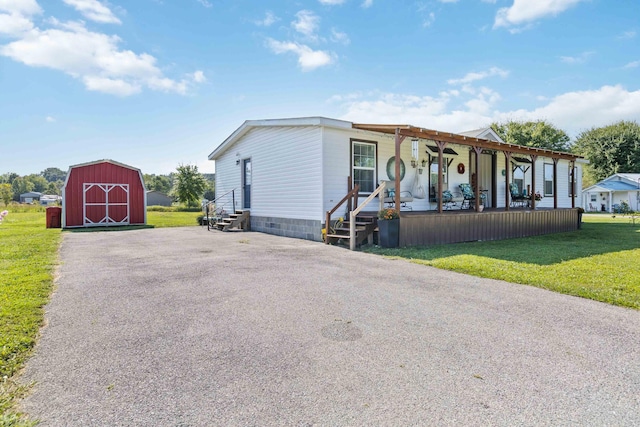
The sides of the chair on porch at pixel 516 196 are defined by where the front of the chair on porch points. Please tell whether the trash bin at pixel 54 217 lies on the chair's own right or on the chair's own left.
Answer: on the chair's own right

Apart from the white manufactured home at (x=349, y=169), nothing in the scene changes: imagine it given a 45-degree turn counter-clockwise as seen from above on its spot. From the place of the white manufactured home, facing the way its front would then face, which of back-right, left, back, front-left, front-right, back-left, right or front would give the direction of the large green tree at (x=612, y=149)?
front-left

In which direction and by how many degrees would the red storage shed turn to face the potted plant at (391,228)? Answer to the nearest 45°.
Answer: approximately 45° to its left

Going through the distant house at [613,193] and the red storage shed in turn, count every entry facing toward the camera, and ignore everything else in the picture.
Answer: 2

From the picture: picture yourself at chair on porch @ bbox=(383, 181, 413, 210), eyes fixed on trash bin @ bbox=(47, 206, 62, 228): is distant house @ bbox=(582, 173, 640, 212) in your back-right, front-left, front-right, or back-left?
back-right

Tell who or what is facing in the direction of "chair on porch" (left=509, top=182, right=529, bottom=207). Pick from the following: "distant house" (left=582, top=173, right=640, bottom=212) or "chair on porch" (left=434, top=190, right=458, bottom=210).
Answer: the distant house

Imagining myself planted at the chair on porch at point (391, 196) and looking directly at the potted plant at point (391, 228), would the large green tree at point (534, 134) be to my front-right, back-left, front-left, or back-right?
back-left

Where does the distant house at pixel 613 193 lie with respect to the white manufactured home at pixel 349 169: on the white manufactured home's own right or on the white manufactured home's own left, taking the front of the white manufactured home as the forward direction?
on the white manufactured home's own left

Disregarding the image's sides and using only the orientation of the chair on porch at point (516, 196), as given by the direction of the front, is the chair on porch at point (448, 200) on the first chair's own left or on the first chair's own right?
on the first chair's own right

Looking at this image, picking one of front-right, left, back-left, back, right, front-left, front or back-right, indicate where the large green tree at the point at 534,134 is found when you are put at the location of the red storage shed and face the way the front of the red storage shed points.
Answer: left

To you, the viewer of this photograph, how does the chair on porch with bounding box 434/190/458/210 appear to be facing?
facing the viewer and to the right of the viewer

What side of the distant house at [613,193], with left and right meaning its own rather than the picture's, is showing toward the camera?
front

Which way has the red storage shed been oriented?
toward the camera
